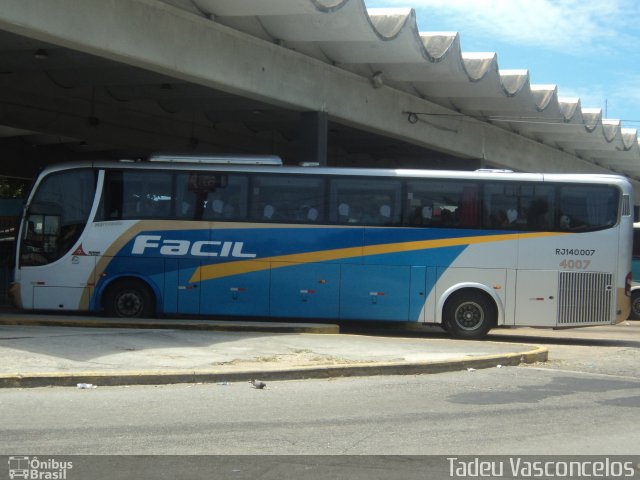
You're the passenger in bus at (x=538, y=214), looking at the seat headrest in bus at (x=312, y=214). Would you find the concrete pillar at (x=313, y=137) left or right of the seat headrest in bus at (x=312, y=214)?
right

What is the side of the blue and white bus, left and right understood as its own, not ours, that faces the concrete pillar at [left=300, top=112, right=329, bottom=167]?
right

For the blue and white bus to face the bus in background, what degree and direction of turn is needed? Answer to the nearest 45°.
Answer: approximately 135° to its right

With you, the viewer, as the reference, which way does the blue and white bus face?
facing to the left of the viewer
